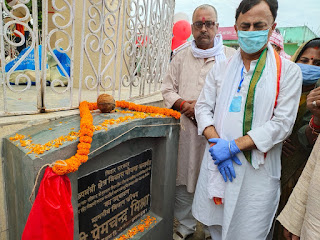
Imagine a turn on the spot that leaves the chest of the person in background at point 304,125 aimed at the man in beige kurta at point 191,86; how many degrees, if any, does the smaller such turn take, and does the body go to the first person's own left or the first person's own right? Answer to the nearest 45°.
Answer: approximately 90° to the first person's own right

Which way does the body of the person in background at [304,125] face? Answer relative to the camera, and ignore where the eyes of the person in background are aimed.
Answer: toward the camera

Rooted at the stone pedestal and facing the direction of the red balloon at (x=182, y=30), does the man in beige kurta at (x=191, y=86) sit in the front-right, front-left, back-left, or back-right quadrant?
front-right

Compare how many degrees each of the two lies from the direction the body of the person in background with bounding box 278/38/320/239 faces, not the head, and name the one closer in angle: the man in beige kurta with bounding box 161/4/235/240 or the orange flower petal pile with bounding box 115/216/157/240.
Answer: the orange flower petal pile

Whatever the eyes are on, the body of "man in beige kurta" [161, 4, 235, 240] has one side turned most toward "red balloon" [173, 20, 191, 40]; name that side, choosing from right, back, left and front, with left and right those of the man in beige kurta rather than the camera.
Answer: back

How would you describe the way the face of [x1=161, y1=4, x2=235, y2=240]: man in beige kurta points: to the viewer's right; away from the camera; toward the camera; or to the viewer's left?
toward the camera

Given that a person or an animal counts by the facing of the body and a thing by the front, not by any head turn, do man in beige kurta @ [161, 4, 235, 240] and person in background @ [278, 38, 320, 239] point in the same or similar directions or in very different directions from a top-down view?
same or similar directions

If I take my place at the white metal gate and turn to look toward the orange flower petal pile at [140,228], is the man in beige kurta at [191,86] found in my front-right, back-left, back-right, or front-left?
front-left

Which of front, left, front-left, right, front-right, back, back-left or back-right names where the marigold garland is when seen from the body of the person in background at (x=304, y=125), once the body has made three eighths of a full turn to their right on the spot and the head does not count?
left

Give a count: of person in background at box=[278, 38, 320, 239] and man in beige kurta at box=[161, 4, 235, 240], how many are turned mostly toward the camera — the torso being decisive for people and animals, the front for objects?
2

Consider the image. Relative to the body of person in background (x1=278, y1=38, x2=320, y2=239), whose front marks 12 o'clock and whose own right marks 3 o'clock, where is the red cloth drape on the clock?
The red cloth drape is roughly at 1 o'clock from the person in background.

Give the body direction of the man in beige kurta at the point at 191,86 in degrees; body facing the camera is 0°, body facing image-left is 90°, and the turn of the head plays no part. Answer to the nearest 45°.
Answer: approximately 0°

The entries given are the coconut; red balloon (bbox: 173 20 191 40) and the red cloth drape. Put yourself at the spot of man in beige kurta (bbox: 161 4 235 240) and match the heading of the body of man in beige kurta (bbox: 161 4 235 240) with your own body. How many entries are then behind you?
1
